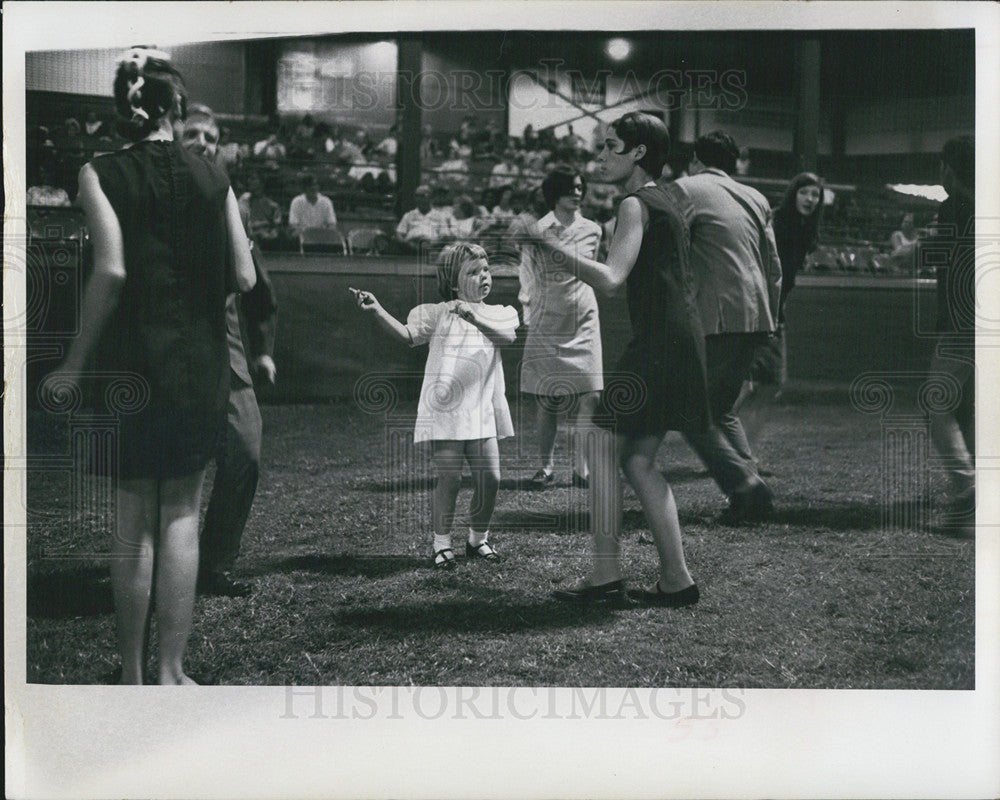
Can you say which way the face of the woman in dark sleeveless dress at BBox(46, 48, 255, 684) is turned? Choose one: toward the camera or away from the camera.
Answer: away from the camera

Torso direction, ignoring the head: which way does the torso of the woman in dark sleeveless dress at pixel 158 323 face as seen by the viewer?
away from the camera

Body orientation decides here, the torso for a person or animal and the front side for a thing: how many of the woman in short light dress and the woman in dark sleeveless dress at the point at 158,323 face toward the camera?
1

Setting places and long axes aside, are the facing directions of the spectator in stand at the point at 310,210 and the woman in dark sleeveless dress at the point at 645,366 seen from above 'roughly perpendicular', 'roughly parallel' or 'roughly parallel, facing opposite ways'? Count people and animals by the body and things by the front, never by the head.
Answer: roughly perpendicular
